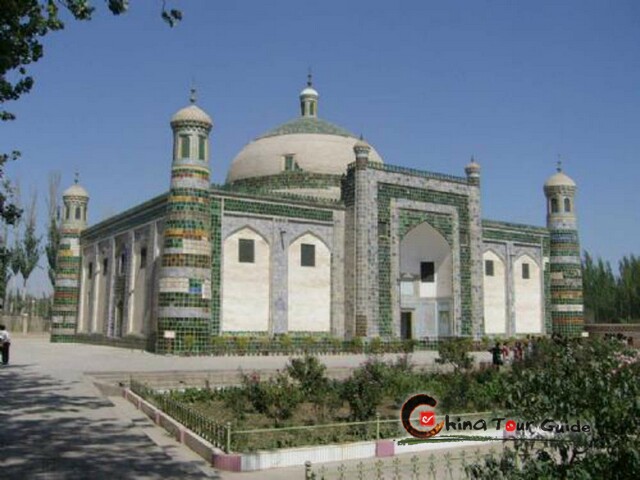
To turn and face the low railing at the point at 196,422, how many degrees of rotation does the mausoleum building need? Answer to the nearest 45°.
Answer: approximately 45° to its right

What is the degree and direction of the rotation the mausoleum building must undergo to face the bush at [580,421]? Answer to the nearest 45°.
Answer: approximately 45° to its right

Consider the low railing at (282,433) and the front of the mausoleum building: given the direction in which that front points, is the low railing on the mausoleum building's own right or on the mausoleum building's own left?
on the mausoleum building's own right

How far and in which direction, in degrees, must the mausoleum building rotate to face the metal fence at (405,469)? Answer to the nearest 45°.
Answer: approximately 45° to its right

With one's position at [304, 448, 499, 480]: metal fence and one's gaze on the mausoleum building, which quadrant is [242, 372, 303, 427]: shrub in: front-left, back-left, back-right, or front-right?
front-left

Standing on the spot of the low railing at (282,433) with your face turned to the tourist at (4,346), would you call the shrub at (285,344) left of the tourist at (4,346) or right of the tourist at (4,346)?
right

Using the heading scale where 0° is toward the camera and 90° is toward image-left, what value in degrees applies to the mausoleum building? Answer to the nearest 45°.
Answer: approximately 315°

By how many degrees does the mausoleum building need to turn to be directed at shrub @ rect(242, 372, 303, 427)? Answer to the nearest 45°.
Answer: approximately 45° to its right

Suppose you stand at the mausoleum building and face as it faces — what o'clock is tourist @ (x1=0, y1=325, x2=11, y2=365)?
The tourist is roughly at 3 o'clock from the mausoleum building.
